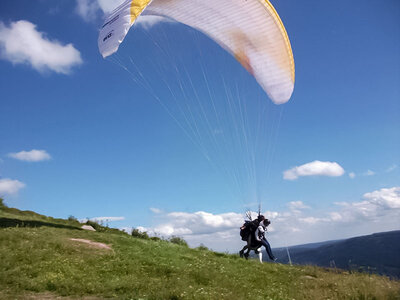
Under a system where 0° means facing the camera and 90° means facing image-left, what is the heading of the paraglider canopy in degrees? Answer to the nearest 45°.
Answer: approximately 315°
